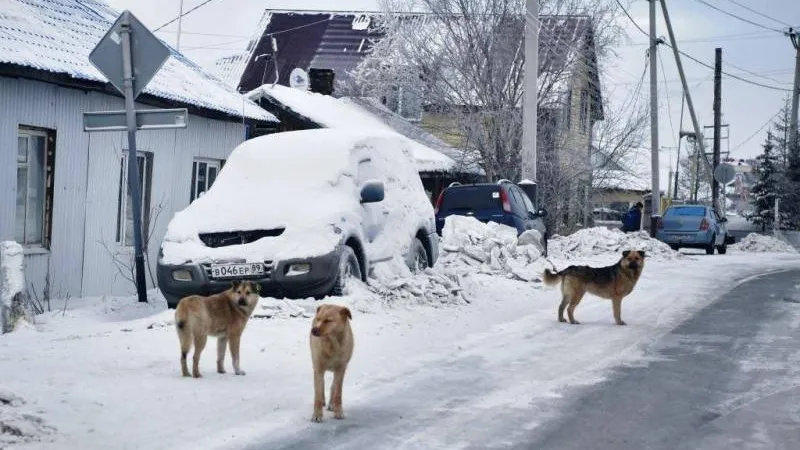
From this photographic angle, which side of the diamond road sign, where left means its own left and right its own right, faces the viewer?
back

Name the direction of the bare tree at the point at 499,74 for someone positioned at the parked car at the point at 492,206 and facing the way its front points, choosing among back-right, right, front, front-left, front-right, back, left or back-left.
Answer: front-left

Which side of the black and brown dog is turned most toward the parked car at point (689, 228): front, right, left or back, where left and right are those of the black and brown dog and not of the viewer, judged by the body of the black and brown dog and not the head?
left

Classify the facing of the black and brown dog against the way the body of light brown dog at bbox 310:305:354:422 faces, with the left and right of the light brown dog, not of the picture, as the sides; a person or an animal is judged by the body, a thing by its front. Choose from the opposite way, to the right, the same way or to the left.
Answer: to the left

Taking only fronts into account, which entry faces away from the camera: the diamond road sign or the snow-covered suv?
the diamond road sign

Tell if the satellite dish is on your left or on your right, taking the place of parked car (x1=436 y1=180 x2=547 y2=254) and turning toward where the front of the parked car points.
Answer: on your left

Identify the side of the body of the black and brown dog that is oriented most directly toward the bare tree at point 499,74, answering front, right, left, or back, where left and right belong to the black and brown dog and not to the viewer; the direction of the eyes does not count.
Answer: left

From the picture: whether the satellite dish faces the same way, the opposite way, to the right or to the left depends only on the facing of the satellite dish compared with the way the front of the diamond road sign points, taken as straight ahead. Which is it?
the opposite way

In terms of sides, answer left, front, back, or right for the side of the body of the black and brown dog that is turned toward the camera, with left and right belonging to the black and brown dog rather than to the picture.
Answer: right

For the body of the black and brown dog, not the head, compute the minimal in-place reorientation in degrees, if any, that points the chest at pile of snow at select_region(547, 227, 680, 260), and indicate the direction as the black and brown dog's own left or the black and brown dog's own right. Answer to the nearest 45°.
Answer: approximately 90° to the black and brown dog's own left

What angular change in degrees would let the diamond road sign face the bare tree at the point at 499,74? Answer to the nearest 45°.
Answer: approximately 45° to its right

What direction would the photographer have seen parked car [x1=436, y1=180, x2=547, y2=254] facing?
facing away from the viewer and to the right of the viewer

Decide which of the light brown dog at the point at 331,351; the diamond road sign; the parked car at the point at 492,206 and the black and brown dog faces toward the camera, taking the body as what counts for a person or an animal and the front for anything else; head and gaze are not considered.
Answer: the light brown dog

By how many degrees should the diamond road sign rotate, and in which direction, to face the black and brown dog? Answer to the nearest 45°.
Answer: approximately 90° to its right

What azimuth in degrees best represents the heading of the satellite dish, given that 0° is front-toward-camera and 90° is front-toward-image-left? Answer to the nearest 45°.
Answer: approximately 0°

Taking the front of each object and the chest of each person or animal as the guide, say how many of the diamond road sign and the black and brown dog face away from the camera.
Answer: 1

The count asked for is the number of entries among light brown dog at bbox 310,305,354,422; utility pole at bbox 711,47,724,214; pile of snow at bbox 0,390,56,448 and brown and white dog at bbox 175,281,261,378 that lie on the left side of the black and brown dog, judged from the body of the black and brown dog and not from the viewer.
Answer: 1

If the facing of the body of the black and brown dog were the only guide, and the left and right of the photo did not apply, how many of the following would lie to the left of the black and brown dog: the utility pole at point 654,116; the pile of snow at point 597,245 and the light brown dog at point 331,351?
2
